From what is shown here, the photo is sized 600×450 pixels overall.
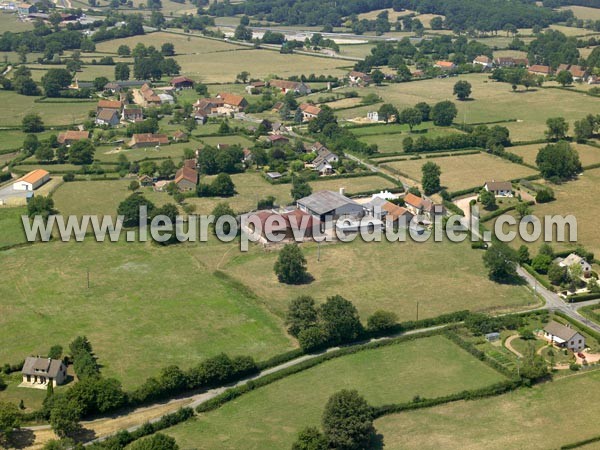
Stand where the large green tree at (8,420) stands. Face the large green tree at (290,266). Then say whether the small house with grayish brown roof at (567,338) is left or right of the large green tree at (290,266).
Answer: right

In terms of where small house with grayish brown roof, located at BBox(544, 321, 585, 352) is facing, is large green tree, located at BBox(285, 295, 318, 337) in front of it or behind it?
in front

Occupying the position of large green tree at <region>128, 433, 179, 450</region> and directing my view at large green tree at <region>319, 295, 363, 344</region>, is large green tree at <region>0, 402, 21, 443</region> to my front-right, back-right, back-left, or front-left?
back-left

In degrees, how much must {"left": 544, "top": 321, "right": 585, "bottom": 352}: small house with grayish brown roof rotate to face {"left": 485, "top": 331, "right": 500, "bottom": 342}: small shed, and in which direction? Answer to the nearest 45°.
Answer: approximately 45° to its right

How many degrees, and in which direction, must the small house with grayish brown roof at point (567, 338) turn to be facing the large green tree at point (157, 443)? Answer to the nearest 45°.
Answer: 0° — it already faces it

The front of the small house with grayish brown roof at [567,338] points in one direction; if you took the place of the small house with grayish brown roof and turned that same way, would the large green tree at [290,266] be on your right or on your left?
on your right

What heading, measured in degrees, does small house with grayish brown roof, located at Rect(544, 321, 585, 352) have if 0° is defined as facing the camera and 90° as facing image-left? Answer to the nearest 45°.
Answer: approximately 45°

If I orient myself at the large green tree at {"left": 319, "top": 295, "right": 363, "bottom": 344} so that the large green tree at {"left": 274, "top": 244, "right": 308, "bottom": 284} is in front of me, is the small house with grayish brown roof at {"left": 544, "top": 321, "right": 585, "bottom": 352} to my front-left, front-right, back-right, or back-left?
back-right

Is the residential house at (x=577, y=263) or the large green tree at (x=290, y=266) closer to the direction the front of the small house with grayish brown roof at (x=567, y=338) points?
the large green tree

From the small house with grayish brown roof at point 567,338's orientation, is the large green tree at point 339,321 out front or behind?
out front
